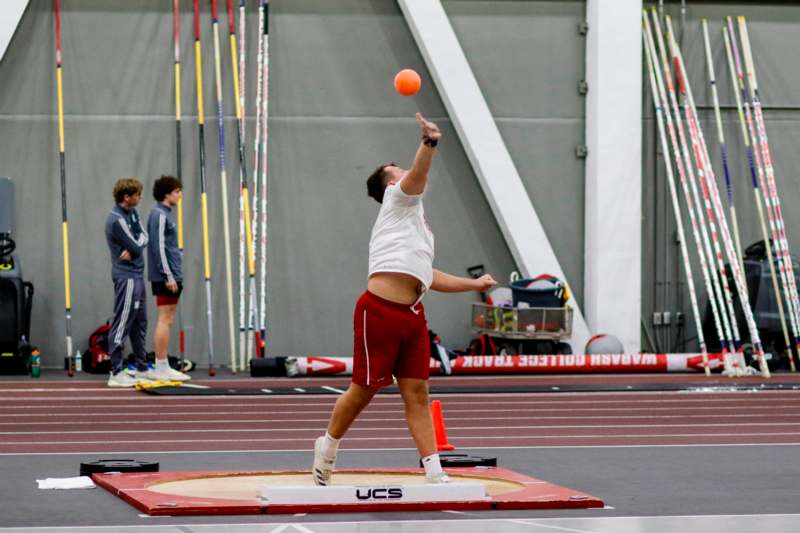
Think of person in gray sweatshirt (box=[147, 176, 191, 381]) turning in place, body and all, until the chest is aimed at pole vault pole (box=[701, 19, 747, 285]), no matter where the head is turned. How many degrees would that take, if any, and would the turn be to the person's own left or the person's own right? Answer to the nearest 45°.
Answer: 0° — they already face it

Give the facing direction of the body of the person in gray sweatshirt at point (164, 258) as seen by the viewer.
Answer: to the viewer's right

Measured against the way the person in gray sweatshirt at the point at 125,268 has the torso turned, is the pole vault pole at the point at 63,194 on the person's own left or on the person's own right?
on the person's own left

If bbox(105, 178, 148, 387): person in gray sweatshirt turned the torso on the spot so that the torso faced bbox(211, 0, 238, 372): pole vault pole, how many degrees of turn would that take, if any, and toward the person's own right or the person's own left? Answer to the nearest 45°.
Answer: approximately 45° to the person's own left

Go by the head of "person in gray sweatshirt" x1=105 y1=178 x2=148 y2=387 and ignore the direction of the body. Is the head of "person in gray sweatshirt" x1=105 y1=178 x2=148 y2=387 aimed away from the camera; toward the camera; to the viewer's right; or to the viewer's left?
to the viewer's right

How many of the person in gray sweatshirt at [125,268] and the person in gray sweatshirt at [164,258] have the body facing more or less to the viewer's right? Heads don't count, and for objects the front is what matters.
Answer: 2

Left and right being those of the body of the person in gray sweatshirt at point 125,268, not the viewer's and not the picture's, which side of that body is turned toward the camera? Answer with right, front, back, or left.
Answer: right
